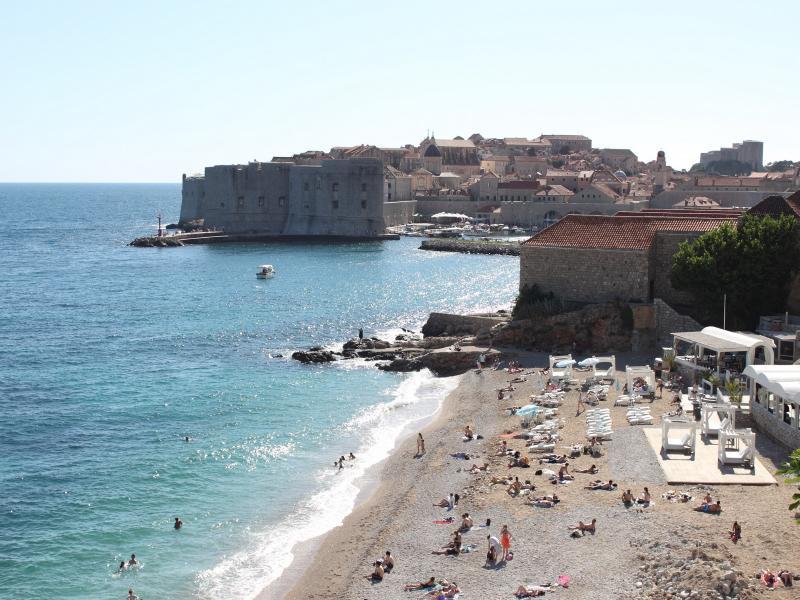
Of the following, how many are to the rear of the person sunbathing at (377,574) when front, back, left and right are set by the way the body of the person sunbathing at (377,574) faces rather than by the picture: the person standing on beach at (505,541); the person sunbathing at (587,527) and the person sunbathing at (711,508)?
3

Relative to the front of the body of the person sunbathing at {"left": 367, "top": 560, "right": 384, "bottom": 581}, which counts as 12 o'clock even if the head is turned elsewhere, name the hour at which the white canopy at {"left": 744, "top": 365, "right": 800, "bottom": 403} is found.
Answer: The white canopy is roughly at 5 o'clock from the person sunbathing.

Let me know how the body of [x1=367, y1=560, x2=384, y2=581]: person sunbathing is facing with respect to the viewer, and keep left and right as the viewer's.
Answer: facing to the left of the viewer

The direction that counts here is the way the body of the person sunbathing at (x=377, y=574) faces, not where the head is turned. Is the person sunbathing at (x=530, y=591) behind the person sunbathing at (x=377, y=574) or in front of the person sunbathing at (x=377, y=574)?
behind

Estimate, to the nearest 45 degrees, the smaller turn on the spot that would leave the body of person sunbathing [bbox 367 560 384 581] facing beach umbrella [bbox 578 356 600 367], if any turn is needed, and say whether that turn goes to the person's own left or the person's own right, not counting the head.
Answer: approximately 135° to the person's own right

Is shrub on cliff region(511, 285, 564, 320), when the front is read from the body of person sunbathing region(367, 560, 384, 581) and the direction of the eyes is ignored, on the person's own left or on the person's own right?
on the person's own right

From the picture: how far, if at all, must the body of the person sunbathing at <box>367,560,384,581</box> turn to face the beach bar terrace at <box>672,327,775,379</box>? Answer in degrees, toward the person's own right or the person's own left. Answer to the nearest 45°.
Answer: approximately 135° to the person's own right

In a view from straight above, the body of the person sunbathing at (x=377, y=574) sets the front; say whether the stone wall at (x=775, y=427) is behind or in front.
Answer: behind
